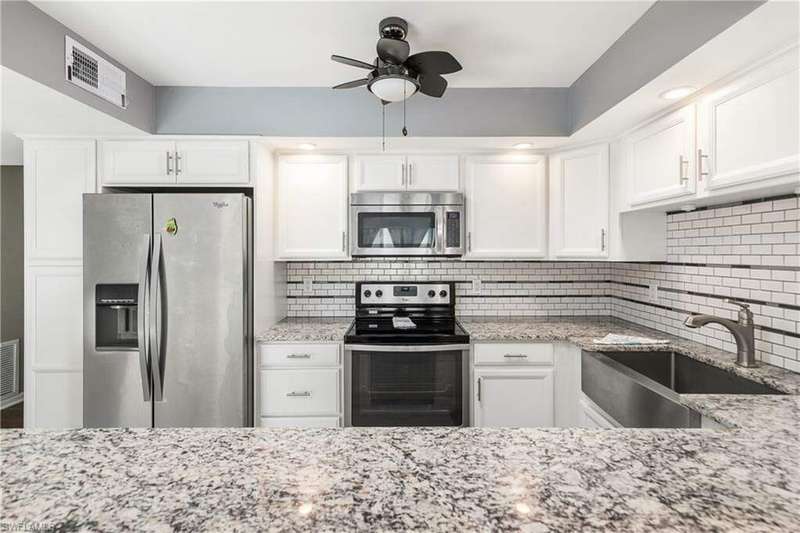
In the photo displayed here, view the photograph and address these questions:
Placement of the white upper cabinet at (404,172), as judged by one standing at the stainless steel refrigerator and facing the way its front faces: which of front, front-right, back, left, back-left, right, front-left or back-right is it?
left

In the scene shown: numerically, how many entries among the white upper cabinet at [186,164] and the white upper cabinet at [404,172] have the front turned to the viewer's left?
0

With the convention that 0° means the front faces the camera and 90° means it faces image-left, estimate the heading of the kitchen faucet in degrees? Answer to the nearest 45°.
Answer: approximately 90°

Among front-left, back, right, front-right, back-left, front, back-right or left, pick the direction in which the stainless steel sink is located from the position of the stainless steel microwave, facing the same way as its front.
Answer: front-left
